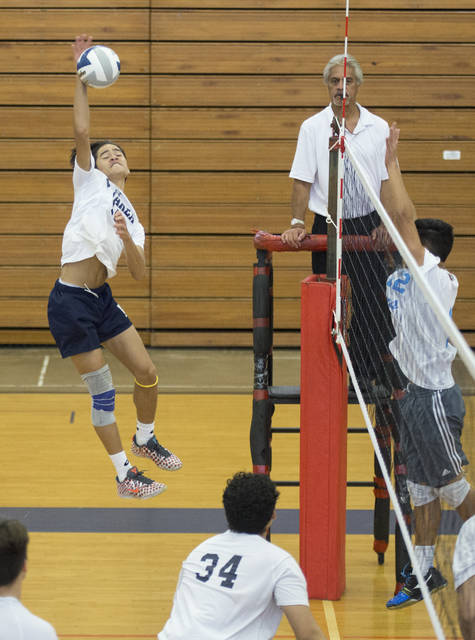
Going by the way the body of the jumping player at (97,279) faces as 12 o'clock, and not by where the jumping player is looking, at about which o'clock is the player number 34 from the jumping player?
The player number 34 is roughly at 1 o'clock from the jumping player.

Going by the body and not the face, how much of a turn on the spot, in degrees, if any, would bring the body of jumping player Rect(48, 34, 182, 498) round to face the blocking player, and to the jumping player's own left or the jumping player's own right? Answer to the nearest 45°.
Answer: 0° — they already face them

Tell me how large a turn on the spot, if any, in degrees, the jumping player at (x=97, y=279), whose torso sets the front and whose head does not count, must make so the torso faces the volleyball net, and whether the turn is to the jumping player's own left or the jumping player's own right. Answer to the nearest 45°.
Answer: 0° — they already face it

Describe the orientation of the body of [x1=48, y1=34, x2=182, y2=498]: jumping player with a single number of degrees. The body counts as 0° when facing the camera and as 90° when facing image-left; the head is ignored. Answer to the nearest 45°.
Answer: approximately 315°

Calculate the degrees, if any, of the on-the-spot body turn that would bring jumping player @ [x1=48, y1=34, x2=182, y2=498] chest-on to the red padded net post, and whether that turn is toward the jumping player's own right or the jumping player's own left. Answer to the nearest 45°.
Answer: approximately 45° to the jumping player's own left
